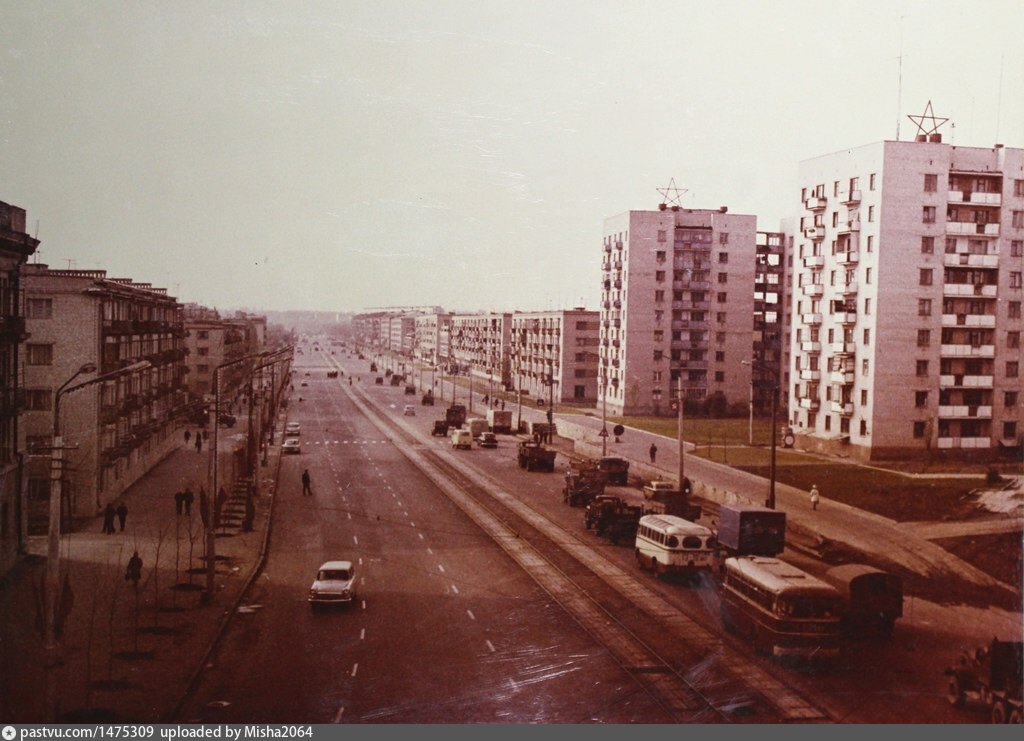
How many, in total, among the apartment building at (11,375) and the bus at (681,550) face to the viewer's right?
1

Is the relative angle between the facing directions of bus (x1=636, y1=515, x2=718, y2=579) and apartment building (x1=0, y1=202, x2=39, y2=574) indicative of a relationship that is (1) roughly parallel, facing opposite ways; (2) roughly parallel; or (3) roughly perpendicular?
roughly perpendicular

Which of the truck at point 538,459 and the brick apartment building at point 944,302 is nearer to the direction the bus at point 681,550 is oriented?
the truck

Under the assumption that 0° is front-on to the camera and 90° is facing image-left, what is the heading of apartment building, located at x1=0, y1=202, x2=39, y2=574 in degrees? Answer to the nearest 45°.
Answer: approximately 270°

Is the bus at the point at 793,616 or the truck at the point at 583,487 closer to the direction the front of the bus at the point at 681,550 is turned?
the truck

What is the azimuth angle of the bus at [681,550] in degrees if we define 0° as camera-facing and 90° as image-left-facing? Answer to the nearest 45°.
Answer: approximately 135°

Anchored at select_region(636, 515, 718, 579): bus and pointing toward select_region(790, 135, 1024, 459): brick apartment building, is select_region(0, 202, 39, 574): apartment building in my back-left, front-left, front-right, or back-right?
back-left

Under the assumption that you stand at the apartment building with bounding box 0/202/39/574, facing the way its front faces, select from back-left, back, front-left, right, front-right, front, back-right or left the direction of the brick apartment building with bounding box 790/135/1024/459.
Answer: front

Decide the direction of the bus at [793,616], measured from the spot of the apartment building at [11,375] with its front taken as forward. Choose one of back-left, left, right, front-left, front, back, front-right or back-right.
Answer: front-right

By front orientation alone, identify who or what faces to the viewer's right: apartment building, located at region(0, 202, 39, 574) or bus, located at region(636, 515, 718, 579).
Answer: the apartment building
